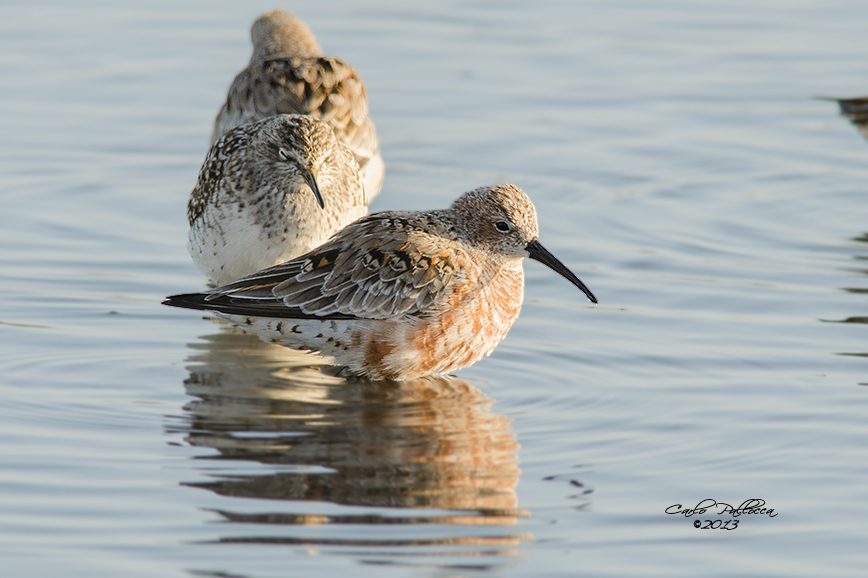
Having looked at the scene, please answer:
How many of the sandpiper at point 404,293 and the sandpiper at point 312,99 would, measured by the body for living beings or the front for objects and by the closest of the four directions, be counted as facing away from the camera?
1

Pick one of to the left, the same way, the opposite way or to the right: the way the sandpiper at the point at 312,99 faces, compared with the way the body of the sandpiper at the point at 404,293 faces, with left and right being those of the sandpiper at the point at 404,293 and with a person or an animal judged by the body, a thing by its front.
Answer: to the left

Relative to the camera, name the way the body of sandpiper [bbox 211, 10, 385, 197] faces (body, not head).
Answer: away from the camera

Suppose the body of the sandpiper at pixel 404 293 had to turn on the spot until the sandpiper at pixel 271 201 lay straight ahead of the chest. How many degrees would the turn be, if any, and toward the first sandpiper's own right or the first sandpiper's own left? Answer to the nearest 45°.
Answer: approximately 135° to the first sandpiper's own left

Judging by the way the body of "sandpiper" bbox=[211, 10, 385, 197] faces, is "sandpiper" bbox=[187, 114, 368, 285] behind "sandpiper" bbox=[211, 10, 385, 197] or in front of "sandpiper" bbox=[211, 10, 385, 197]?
behind

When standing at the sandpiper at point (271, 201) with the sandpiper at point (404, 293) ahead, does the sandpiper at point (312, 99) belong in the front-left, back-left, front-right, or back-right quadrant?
back-left

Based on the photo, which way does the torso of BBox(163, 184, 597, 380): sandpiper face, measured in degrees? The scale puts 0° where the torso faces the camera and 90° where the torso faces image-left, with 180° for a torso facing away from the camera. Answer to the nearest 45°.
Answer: approximately 270°

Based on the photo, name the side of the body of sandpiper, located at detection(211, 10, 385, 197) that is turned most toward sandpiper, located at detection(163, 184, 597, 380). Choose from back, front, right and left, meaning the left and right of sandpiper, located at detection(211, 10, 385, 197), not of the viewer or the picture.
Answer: back

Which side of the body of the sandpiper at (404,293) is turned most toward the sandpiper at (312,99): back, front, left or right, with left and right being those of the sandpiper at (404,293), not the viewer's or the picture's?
left

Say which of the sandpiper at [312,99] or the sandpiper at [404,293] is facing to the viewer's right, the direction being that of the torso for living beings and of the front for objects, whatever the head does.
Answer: the sandpiper at [404,293]
